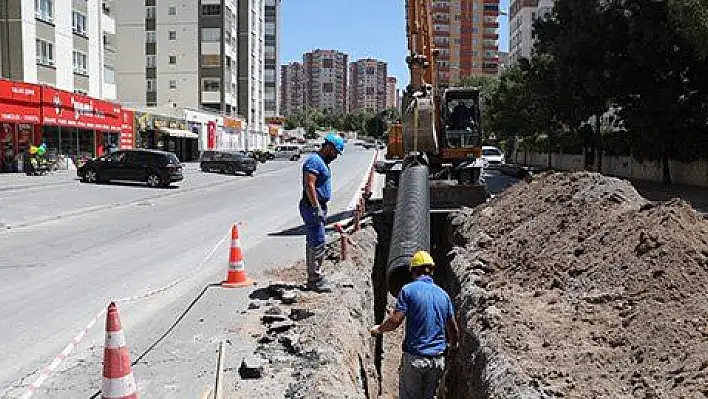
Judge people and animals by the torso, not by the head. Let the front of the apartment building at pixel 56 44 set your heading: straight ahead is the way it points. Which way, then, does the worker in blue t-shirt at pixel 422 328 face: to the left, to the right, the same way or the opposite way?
to the left

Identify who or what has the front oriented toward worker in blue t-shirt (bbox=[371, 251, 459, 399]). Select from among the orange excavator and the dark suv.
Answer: the orange excavator

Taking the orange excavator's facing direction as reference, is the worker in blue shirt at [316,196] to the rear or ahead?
ahead

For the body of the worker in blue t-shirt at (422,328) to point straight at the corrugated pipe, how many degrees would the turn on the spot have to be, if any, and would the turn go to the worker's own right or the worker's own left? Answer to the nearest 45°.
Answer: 0° — they already face it

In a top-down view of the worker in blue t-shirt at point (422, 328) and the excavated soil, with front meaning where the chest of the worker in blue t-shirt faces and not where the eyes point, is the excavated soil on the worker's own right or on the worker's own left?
on the worker's own right

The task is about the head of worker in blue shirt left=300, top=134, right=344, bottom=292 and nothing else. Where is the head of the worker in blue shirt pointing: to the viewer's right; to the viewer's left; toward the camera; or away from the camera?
to the viewer's right

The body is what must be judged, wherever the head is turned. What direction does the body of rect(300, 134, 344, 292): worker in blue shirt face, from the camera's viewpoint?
to the viewer's right

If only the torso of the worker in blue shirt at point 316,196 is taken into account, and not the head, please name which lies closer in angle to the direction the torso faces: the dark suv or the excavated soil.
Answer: the excavated soil

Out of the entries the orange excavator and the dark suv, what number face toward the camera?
1

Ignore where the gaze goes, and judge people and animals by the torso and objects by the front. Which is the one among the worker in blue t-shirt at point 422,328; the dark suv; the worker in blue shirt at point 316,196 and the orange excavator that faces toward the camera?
the orange excavator

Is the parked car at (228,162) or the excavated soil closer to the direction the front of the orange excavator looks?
the excavated soil

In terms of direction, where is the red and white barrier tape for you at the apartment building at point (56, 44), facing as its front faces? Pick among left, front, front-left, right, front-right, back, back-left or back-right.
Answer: front-right

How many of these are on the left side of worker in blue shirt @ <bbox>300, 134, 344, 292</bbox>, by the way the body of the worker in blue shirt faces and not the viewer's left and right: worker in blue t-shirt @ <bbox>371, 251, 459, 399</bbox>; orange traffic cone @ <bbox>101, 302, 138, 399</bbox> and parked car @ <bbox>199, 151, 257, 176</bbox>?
1

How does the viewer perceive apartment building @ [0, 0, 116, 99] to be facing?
facing the viewer and to the right of the viewer

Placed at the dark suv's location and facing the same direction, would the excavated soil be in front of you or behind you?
behind

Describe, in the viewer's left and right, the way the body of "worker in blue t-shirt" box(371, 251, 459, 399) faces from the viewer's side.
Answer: facing away from the viewer

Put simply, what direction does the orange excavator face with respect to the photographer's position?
facing the viewer
